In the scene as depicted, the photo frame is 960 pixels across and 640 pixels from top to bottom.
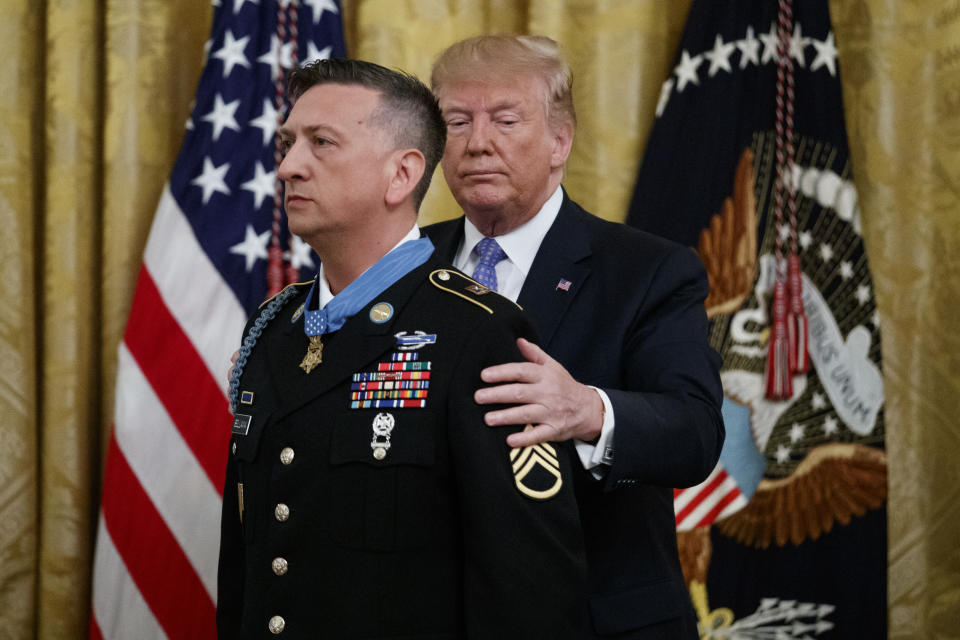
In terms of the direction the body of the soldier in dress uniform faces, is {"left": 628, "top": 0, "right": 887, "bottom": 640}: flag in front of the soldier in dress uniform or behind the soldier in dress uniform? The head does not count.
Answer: behind

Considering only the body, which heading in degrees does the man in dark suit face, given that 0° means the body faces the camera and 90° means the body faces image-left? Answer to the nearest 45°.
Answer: approximately 45°

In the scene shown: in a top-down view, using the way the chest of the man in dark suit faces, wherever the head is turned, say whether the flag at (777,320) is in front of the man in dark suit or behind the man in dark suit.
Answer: behind

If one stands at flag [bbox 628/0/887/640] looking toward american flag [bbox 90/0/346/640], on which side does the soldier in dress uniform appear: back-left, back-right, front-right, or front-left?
front-left

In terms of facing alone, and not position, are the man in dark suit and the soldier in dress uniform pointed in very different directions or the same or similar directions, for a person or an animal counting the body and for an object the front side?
same or similar directions

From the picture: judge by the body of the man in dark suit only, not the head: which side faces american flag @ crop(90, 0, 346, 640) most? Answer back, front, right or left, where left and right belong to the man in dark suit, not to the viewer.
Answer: right

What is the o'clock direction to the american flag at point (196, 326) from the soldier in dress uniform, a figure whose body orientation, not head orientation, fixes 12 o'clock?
The american flag is roughly at 4 o'clock from the soldier in dress uniform.

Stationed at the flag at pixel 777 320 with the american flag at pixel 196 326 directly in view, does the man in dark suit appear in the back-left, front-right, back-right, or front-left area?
front-left

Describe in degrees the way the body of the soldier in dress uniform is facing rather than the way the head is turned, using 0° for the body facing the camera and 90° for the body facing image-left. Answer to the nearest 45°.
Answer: approximately 45°

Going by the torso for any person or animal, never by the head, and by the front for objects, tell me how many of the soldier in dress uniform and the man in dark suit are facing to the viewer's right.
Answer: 0
